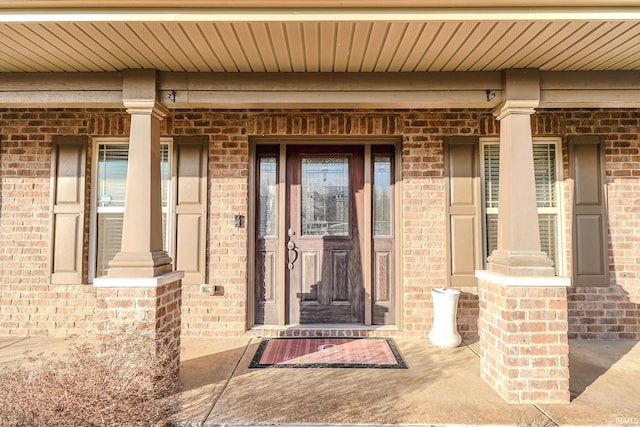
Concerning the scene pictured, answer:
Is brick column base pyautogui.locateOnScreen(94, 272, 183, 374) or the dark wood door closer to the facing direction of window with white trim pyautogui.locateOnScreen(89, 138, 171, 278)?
the brick column base

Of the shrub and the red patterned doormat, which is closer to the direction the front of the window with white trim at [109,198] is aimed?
the shrub

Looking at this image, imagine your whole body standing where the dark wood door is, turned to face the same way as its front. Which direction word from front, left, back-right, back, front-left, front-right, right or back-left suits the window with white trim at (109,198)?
right

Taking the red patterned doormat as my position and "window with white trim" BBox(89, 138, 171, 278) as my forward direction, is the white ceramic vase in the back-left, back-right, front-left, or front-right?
back-right

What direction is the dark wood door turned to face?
toward the camera

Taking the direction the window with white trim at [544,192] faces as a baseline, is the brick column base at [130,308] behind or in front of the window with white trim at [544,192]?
in front

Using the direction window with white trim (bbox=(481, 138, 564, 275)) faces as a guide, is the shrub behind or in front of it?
in front

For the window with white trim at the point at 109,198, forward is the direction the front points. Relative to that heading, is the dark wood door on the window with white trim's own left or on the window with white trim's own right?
on the window with white trim's own left

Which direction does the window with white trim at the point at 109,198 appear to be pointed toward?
toward the camera

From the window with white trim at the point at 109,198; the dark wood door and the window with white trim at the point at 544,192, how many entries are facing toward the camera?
3

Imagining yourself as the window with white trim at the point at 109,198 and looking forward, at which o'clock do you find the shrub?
The shrub is roughly at 12 o'clock from the window with white trim.

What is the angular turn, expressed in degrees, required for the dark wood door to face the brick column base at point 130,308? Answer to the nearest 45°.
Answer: approximately 45° to its right

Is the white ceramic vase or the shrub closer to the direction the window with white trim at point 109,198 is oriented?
the shrub

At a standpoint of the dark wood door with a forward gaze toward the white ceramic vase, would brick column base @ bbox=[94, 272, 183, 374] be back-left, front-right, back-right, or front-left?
back-right

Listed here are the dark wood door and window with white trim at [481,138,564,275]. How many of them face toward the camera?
2
